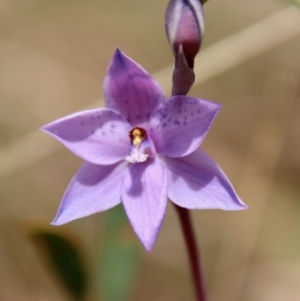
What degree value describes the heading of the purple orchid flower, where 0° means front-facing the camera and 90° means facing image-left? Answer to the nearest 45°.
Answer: approximately 0°

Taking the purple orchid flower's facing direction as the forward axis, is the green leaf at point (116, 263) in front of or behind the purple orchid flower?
behind
